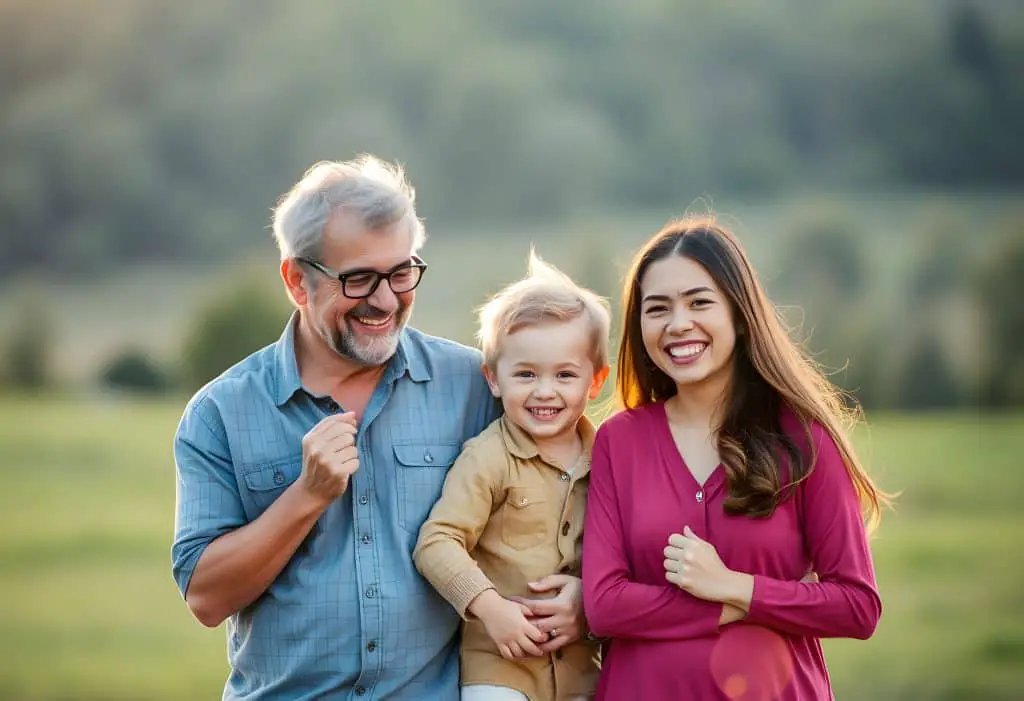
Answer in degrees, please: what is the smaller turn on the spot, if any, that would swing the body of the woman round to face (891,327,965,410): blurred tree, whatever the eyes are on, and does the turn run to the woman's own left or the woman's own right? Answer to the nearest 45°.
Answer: approximately 180°

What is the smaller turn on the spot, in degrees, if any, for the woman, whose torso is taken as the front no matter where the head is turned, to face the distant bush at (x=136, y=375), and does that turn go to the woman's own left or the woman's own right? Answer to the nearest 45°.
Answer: approximately 135° to the woman's own right

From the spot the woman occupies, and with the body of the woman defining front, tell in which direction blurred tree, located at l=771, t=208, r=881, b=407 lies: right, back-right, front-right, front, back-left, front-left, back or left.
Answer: back

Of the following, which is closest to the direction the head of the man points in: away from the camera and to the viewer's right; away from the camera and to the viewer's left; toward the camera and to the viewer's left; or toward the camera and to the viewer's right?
toward the camera and to the viewer's right

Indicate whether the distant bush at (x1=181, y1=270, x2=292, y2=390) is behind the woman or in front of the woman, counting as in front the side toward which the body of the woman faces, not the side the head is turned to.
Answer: behind

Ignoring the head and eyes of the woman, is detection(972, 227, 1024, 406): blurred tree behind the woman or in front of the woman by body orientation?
behind

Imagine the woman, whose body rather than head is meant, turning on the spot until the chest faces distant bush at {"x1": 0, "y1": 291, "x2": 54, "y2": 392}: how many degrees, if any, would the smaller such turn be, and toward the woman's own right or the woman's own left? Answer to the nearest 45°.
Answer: approximately 135° to the woman's own right

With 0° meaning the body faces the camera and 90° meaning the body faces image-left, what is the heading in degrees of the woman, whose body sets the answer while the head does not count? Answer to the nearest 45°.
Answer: approximately 0°

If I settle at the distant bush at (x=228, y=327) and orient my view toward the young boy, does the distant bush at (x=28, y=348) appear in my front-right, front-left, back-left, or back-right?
back-right
